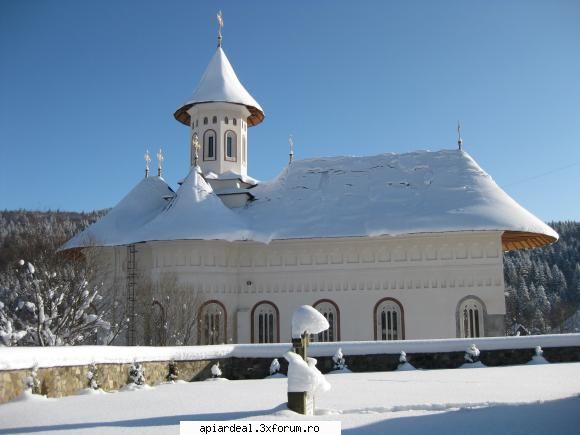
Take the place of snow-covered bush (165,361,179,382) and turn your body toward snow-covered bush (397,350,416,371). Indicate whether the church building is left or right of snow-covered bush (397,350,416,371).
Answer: left

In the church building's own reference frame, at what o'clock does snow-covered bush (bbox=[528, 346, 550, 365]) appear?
The snow-covered bush is roughly at 2 o'clock from the church building.

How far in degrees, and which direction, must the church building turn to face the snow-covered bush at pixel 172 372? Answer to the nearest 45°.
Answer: approximately 90° to its right

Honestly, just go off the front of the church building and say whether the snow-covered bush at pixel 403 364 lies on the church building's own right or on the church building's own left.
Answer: on the church building's own right

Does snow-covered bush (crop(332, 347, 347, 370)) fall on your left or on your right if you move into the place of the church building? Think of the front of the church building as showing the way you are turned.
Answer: on your right

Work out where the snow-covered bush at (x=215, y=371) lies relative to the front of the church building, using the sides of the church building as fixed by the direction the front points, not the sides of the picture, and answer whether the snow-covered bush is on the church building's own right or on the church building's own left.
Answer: on the church building's own right

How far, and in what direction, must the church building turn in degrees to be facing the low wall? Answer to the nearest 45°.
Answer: approximately 90° to its right

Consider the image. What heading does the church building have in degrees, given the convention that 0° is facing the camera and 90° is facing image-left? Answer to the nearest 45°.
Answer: approximately 270°
